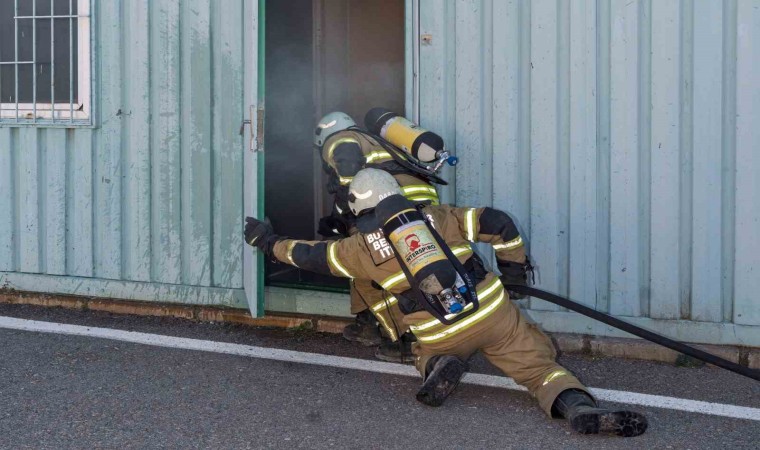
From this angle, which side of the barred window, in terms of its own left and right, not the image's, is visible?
front

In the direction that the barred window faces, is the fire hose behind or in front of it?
in front
